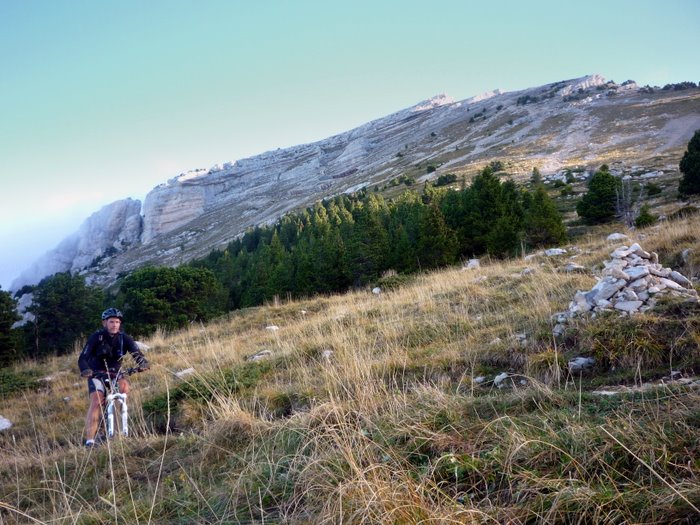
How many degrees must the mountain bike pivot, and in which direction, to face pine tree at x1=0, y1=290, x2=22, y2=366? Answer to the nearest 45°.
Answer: approximately 180°

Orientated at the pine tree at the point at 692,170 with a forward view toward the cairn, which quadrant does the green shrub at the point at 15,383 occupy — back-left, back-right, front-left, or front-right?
front-right

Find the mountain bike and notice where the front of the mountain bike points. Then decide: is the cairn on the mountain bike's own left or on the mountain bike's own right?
on the mountain bike's own left

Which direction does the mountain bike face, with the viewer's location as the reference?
facing the viewer

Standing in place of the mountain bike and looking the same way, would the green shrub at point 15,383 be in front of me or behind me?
behind

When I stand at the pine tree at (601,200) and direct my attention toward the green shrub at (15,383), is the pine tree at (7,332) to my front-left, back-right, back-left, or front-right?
front-right
